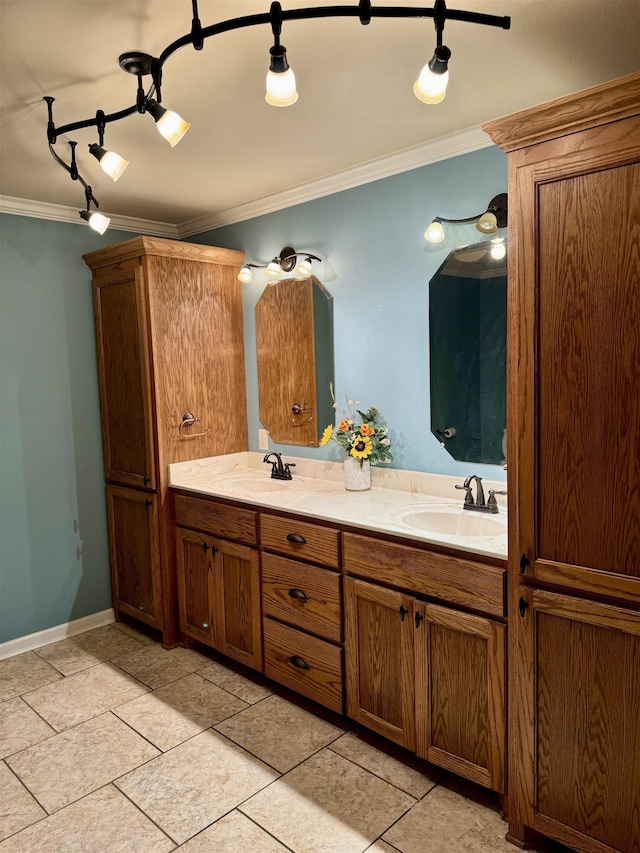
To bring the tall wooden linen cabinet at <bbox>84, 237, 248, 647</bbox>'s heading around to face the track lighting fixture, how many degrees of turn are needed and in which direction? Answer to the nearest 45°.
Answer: approximately 45° to its left

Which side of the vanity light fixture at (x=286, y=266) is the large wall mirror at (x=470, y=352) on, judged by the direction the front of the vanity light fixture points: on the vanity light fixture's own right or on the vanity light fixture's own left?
on the vanity light fixture's own left

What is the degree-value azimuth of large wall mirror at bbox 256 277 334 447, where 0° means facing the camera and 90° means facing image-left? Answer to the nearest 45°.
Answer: approximately 45°

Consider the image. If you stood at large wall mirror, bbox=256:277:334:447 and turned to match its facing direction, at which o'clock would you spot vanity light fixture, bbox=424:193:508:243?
The vanity light fixture is roughly at 9 o'clock from the large wall mirror.

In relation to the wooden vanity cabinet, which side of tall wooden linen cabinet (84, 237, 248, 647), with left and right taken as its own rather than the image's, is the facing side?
left

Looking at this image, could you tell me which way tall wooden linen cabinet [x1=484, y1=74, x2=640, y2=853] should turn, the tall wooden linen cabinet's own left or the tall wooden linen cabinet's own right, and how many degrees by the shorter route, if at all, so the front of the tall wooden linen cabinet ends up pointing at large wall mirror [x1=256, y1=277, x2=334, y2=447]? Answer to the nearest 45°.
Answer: approximately 90° to the tall wooden linen cabinet's own right
